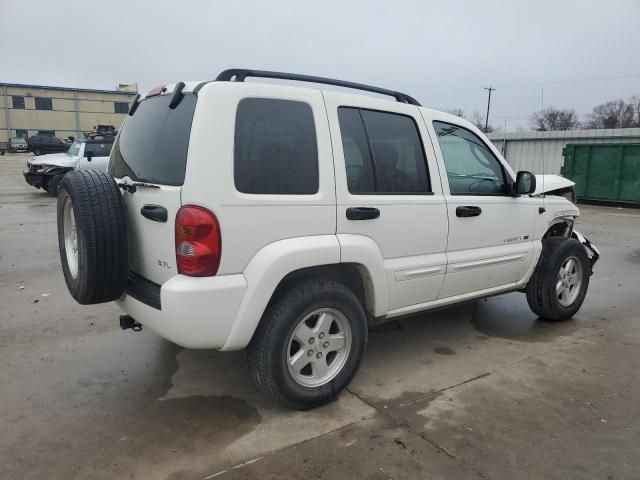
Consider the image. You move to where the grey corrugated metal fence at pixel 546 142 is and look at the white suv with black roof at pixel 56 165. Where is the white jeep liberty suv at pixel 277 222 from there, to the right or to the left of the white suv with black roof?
left

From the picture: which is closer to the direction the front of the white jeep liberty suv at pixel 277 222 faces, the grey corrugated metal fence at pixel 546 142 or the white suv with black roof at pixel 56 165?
the grey corrugated metal fence

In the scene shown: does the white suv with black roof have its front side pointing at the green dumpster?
no

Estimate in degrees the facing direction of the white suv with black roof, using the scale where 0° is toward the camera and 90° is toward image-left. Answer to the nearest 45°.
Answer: approximately 45°

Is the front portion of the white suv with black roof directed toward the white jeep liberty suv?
no

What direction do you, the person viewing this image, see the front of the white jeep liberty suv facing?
facing away from the viewer and to the right of the viewer

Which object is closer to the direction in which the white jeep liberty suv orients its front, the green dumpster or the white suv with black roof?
the green dumpster

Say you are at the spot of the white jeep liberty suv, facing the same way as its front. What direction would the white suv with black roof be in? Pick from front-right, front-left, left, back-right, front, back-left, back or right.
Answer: left

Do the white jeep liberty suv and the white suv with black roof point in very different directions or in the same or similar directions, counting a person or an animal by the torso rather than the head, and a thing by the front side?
very different directions

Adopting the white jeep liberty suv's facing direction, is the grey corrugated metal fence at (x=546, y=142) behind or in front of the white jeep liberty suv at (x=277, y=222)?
in front
